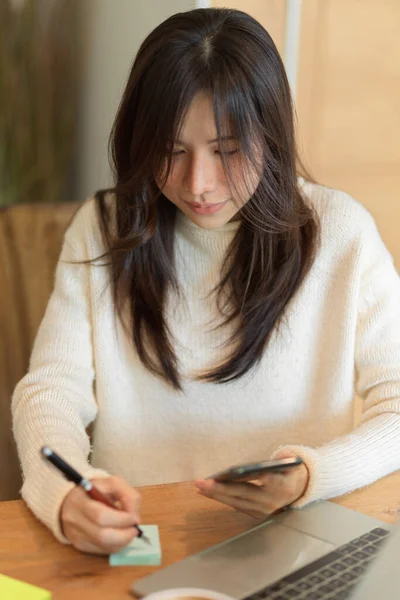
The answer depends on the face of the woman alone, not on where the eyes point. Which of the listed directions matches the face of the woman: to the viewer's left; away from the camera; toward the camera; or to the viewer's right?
toward the camera

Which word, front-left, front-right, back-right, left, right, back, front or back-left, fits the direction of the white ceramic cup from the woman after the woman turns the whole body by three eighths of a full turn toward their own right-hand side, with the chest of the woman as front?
back-left

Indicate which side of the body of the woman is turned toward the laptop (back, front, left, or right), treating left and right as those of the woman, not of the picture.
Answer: front

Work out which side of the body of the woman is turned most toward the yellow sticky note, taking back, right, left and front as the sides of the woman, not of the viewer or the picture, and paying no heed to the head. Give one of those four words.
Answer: front

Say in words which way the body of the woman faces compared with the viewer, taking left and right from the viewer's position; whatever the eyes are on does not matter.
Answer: facing the viewer

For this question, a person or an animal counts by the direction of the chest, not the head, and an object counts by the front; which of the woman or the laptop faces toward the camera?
the woman

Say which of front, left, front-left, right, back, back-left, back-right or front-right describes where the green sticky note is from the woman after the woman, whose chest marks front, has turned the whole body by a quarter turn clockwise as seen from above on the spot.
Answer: left

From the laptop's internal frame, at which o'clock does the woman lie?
The woman is roughly at 1 o'clock from the laptop.
